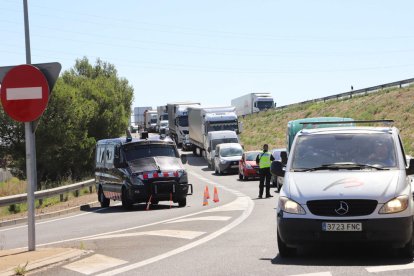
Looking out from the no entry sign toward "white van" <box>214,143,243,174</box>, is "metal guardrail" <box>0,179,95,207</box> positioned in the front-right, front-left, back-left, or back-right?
front-left

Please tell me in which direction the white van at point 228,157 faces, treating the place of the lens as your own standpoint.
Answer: facing the viewer and to the right of the viewer

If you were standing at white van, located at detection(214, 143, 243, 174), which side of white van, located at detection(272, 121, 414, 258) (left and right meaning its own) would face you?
back

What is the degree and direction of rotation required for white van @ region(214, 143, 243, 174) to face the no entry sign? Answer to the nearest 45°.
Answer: approximately 45° to its right

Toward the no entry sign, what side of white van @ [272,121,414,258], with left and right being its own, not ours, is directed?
right

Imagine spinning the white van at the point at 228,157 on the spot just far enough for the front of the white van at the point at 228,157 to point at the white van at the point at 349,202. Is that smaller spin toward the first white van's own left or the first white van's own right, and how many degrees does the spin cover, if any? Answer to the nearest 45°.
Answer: approximately 45° to the first white van's own right

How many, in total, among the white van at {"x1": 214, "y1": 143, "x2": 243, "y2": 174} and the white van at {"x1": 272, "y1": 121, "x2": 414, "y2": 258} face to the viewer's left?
0

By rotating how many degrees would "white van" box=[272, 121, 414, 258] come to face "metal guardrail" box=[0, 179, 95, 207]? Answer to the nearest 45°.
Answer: approximately 135° to its right

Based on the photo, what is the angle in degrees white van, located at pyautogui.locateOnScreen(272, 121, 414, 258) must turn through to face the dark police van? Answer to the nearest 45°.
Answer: approximately 135° to its right

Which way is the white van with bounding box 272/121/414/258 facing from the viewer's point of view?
toward the camera

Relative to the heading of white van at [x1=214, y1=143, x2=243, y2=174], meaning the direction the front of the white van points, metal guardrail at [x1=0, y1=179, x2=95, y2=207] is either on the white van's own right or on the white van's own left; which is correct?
on the white van's own right

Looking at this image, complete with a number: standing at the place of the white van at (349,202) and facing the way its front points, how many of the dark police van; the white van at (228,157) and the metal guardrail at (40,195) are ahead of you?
0

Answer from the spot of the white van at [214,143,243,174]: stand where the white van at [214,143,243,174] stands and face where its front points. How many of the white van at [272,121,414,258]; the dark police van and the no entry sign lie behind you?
0
